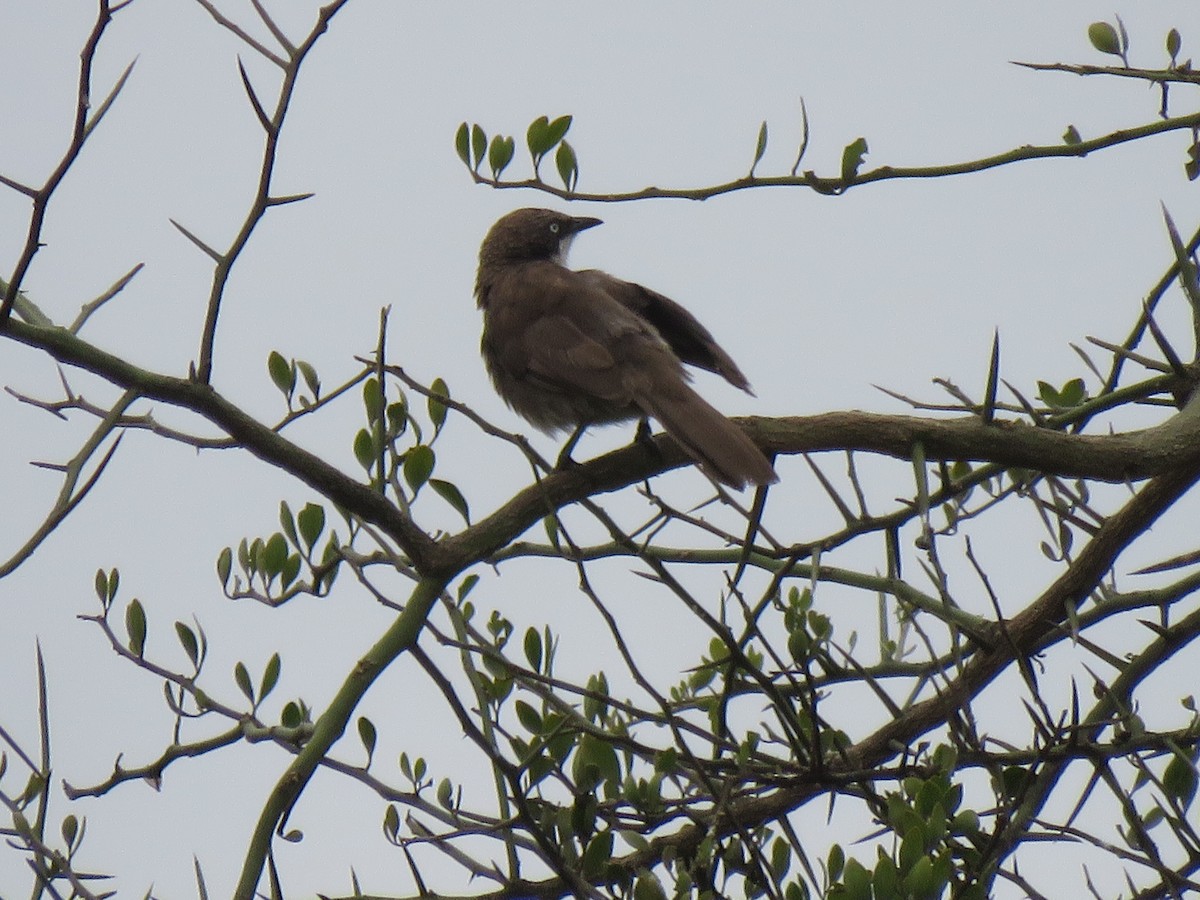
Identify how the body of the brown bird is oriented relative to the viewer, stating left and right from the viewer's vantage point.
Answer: facing away from the viewer and to the left of the viewer
